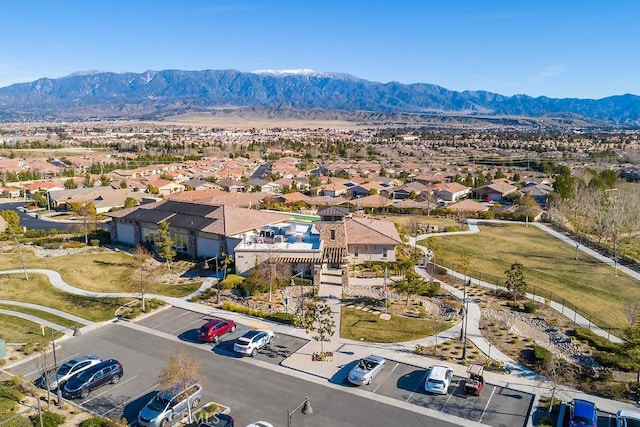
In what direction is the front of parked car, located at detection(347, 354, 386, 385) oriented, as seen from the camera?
facing away from the viewer and to the right of the viewer

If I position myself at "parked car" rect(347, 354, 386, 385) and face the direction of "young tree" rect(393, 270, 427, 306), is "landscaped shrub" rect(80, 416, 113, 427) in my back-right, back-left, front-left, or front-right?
back-left

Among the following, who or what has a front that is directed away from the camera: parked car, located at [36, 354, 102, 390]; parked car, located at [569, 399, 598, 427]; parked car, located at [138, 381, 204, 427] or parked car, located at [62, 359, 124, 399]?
parked car, located at [569, 399, 598, 427]

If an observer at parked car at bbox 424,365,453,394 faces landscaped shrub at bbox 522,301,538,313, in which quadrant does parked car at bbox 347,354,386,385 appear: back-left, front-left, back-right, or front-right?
back-left

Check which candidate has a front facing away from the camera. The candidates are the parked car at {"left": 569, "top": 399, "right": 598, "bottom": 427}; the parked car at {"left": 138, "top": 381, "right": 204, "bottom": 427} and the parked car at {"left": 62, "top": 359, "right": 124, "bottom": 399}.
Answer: the parked car at {"left": 569, "top": 399, "right": 598, "bottom": 427}

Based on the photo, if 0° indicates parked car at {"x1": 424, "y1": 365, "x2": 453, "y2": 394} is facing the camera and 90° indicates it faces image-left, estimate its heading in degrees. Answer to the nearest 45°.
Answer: approximately 225°

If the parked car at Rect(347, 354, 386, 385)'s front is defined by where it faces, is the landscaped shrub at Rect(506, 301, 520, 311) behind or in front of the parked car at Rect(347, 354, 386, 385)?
in front

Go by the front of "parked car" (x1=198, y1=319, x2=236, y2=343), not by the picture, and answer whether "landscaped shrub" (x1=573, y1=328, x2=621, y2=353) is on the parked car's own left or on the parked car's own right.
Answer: on the parked car's own right

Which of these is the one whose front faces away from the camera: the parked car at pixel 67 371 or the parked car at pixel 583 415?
the parked car at pixel 583 415

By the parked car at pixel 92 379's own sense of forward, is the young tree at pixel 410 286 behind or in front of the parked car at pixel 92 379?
behind

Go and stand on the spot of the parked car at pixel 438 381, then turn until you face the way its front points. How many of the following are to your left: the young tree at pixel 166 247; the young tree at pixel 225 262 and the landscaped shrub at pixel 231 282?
3

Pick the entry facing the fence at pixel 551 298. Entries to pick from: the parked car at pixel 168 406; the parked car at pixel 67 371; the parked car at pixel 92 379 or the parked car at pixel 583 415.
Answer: the parked car at pixel 583 415

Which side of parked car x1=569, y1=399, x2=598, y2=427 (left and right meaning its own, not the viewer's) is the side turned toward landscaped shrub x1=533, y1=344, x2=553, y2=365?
front
